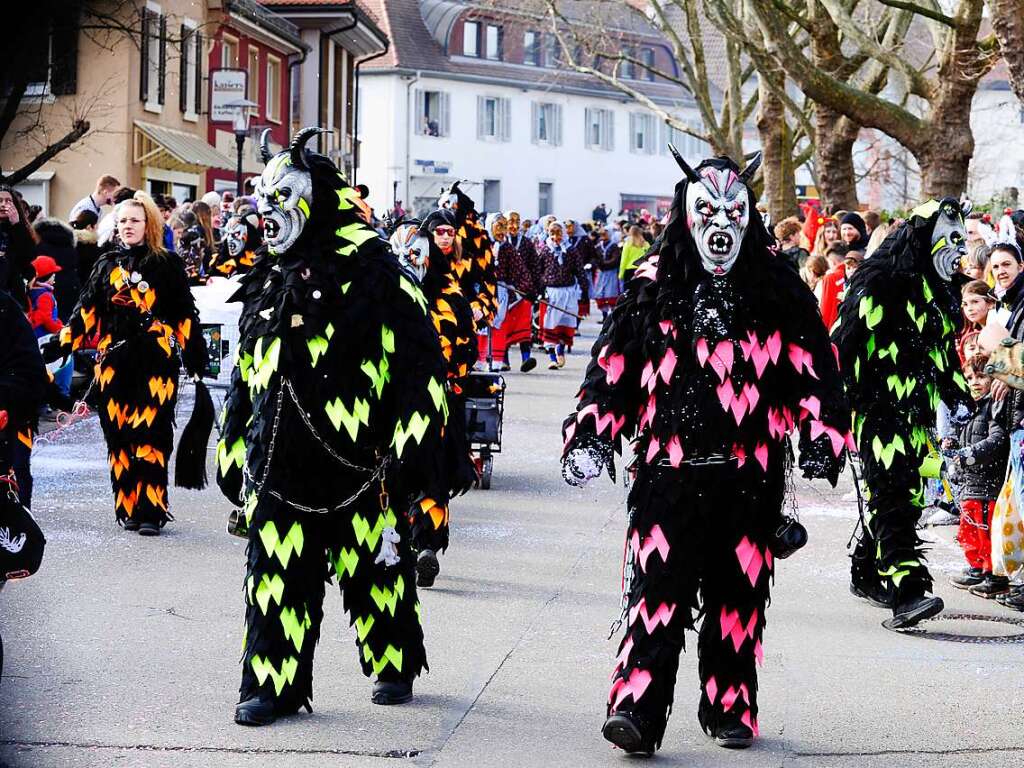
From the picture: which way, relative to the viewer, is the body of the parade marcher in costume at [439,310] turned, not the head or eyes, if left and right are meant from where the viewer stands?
facing the viewer

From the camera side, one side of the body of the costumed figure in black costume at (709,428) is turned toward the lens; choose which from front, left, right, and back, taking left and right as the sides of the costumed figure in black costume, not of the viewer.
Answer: front

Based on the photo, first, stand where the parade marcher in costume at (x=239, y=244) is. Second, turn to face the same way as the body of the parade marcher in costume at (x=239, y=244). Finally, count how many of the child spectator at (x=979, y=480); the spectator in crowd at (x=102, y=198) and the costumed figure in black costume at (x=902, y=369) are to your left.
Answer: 2

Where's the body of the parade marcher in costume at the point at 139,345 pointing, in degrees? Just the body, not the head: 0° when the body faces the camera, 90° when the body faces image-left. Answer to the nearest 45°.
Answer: approximately 0°

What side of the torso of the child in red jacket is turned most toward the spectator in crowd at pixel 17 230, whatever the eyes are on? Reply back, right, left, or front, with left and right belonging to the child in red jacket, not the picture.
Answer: right

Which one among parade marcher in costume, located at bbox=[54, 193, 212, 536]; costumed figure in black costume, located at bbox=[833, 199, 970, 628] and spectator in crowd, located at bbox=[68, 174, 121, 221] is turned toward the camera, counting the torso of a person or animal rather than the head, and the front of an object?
the parade marcher in costume

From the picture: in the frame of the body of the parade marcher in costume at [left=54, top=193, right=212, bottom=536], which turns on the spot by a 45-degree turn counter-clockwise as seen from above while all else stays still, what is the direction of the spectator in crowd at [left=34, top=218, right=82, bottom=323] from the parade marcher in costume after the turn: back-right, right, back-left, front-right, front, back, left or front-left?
back-left

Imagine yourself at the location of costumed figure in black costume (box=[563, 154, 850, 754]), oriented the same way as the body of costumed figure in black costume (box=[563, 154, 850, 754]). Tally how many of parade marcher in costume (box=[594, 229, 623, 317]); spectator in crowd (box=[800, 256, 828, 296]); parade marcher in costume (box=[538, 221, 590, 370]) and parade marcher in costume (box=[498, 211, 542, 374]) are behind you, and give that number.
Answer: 4

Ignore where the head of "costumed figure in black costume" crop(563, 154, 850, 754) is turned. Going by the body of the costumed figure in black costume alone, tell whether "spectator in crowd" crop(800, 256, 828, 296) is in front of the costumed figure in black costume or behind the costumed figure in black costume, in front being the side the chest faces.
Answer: behind

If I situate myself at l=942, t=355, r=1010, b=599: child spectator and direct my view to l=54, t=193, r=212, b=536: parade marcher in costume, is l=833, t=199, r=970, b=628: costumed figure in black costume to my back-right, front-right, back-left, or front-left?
front-left

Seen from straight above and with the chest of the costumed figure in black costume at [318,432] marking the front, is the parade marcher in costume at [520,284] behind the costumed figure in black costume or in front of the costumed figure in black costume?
behind

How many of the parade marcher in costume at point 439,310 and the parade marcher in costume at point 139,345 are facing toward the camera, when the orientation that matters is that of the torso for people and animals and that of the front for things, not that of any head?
2
